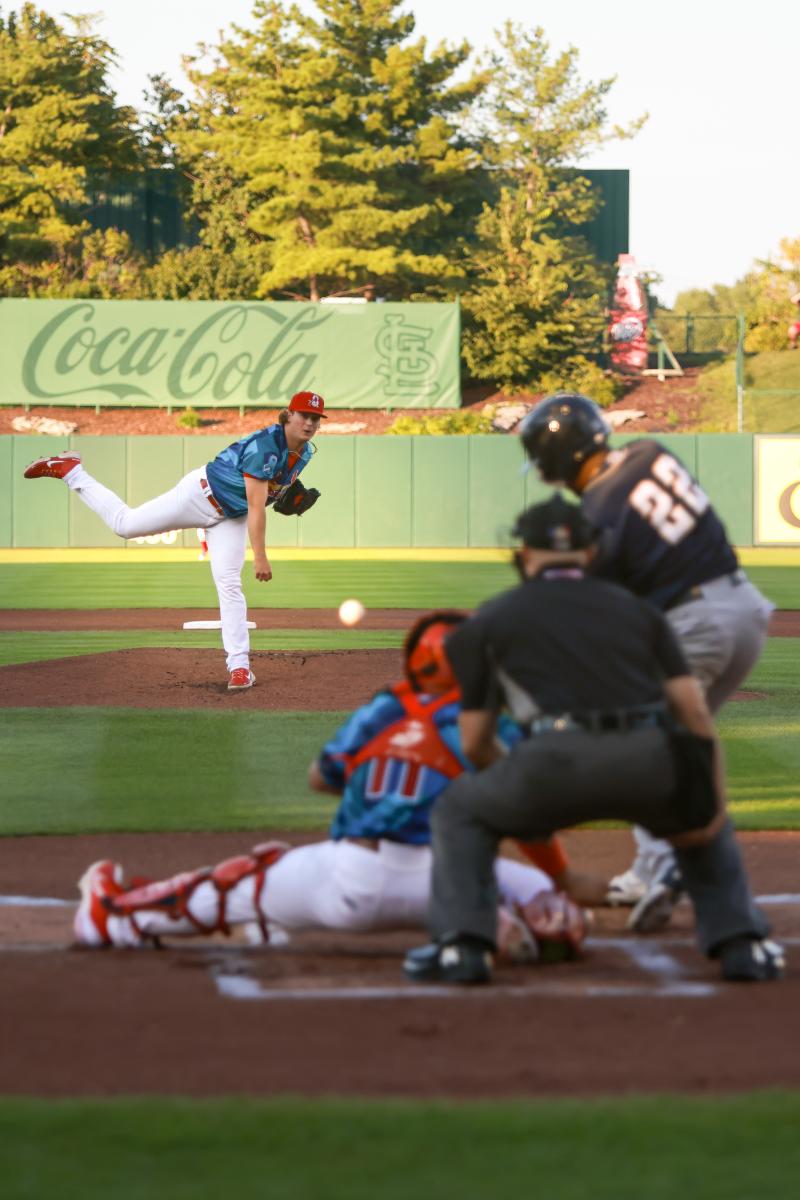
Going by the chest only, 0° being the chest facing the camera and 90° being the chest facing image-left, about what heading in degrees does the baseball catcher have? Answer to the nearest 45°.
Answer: approximately 180°
